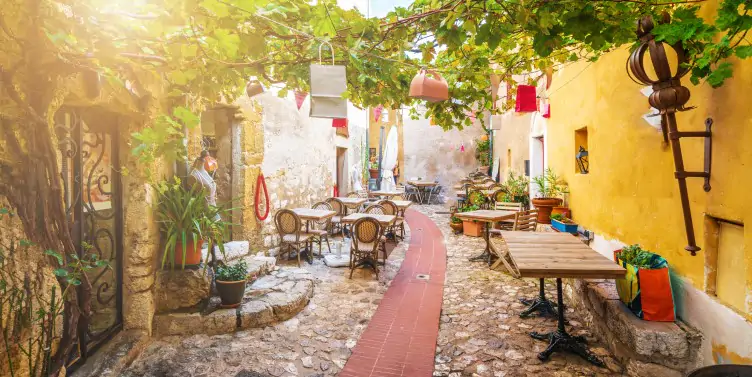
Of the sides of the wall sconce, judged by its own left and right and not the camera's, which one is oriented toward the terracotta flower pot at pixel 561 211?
right

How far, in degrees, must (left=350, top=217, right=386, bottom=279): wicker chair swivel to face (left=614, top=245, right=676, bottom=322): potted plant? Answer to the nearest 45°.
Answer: approximately 135° to its right

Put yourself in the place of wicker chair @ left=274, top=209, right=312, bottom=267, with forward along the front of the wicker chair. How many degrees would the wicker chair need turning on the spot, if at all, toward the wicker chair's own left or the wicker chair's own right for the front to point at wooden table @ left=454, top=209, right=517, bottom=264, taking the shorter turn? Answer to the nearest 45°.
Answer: approximately 45° to the wicker chair's own right

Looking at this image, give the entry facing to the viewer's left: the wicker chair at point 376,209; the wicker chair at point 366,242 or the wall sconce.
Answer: the wall sconce

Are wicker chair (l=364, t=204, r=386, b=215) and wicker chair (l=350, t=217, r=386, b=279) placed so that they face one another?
yes

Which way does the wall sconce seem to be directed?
to the viewer's left

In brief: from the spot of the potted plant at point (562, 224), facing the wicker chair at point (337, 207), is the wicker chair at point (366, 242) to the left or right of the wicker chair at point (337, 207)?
left

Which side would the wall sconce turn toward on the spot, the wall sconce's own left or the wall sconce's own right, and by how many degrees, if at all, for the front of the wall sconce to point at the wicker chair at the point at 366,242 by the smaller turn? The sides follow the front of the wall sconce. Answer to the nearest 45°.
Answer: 0° — it already faces it

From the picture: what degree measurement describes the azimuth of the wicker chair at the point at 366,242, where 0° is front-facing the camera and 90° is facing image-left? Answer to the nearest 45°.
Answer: approximately 180°

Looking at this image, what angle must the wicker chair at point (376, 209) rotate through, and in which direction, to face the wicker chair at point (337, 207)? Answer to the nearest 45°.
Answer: approximately 135° to its right
